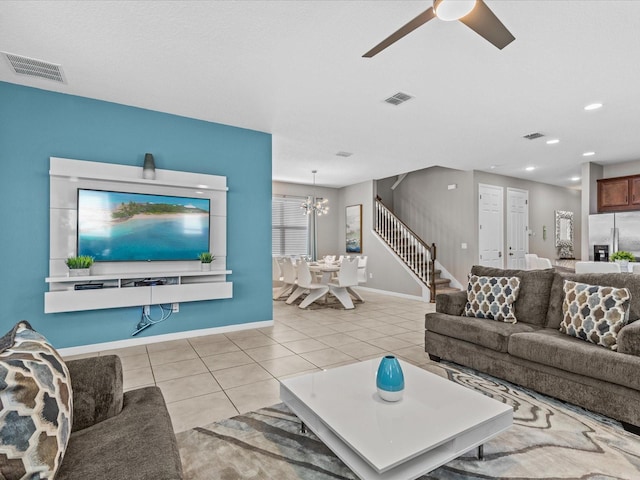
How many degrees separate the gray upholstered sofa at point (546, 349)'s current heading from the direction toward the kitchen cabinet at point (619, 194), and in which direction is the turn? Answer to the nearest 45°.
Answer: approximately 135° to its right

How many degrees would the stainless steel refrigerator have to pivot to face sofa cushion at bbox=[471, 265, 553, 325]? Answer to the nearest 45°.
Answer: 0° — it already faces it

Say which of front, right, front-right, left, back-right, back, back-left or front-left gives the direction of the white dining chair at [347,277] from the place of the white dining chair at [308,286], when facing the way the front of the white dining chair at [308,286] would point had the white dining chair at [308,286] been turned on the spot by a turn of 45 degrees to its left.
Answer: right

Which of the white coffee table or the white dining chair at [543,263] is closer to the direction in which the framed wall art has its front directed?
the white coffee table

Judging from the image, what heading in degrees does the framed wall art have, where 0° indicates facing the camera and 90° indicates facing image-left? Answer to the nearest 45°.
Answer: approximately 45°

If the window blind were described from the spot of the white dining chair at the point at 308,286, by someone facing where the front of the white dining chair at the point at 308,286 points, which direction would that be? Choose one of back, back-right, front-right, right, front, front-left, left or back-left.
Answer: front-left

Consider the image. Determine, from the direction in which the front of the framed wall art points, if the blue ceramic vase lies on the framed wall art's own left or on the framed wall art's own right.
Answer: on the framed wall art's own left

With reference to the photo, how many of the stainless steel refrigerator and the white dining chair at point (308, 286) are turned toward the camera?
1

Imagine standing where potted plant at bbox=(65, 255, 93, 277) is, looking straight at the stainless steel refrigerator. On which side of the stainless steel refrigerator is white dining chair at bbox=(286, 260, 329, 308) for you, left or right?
left

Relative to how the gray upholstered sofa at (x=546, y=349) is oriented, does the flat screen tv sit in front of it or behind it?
in front

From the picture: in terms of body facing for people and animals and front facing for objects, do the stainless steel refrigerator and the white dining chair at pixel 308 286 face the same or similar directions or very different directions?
very different directions

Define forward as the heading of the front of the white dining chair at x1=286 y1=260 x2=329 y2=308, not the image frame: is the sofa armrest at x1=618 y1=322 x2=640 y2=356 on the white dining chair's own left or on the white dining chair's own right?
on the white dining chair's own right

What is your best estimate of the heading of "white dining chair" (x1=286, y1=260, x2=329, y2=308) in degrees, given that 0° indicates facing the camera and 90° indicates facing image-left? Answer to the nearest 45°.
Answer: approximately 225°

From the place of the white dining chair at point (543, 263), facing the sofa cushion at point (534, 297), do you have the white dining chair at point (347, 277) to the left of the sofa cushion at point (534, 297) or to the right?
right

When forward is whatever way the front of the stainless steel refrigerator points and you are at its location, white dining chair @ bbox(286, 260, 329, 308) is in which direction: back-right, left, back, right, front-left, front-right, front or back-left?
front-right

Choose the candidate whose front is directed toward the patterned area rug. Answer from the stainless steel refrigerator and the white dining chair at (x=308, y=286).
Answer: the stainless steel refrigerator

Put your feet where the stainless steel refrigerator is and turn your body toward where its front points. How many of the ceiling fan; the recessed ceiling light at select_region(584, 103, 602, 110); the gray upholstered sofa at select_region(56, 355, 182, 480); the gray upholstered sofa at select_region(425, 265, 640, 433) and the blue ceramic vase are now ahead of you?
5

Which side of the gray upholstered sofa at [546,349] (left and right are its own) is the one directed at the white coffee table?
front

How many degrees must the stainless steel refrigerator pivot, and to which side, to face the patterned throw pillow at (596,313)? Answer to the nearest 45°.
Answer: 0° — it already faces it
